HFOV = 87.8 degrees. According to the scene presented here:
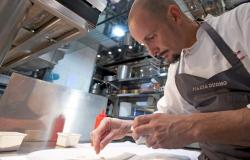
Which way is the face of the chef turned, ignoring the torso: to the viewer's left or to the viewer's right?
to the viewer's left

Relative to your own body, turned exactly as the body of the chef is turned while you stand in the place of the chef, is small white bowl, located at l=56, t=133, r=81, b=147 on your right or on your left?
on your right

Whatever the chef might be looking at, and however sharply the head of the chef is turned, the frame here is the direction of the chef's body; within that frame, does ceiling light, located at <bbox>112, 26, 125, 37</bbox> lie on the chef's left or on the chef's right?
on the chef's right

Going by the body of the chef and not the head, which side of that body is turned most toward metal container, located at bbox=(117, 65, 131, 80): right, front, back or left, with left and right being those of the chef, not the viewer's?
right

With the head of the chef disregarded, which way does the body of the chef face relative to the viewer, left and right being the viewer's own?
facing the viewer and to the left of the viewer

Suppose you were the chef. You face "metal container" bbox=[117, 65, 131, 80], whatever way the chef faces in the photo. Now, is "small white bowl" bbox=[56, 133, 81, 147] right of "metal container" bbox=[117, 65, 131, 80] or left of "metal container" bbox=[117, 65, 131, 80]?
left

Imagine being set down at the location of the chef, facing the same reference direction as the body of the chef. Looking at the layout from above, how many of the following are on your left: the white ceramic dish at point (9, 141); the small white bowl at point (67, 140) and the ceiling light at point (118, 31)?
0

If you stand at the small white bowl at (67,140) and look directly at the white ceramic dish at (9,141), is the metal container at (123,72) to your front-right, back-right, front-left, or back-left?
back-right

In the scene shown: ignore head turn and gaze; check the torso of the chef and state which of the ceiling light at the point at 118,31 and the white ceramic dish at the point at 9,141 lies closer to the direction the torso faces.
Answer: the white ceramic dish

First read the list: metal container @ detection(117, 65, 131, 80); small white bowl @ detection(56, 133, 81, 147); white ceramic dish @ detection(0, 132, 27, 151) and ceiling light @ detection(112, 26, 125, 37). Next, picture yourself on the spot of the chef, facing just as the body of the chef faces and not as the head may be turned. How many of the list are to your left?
0

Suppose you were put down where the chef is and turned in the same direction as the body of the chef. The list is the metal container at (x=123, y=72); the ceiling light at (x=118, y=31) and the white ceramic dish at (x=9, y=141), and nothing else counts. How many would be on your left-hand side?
0

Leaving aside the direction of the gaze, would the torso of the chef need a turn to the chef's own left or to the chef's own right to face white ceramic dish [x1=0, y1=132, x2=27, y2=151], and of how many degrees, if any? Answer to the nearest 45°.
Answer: approximately 45° to the chef's own right

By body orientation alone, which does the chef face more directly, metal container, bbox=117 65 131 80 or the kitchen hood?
the kitchen hood

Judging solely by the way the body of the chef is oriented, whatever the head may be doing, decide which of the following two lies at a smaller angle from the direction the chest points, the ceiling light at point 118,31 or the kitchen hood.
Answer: the kitchen hood

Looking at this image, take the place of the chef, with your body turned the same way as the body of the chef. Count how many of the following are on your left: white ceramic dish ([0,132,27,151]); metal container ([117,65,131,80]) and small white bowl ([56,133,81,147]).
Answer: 0

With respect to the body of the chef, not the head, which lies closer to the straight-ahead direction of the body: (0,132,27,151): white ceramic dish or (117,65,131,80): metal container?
the white ceramic dish
